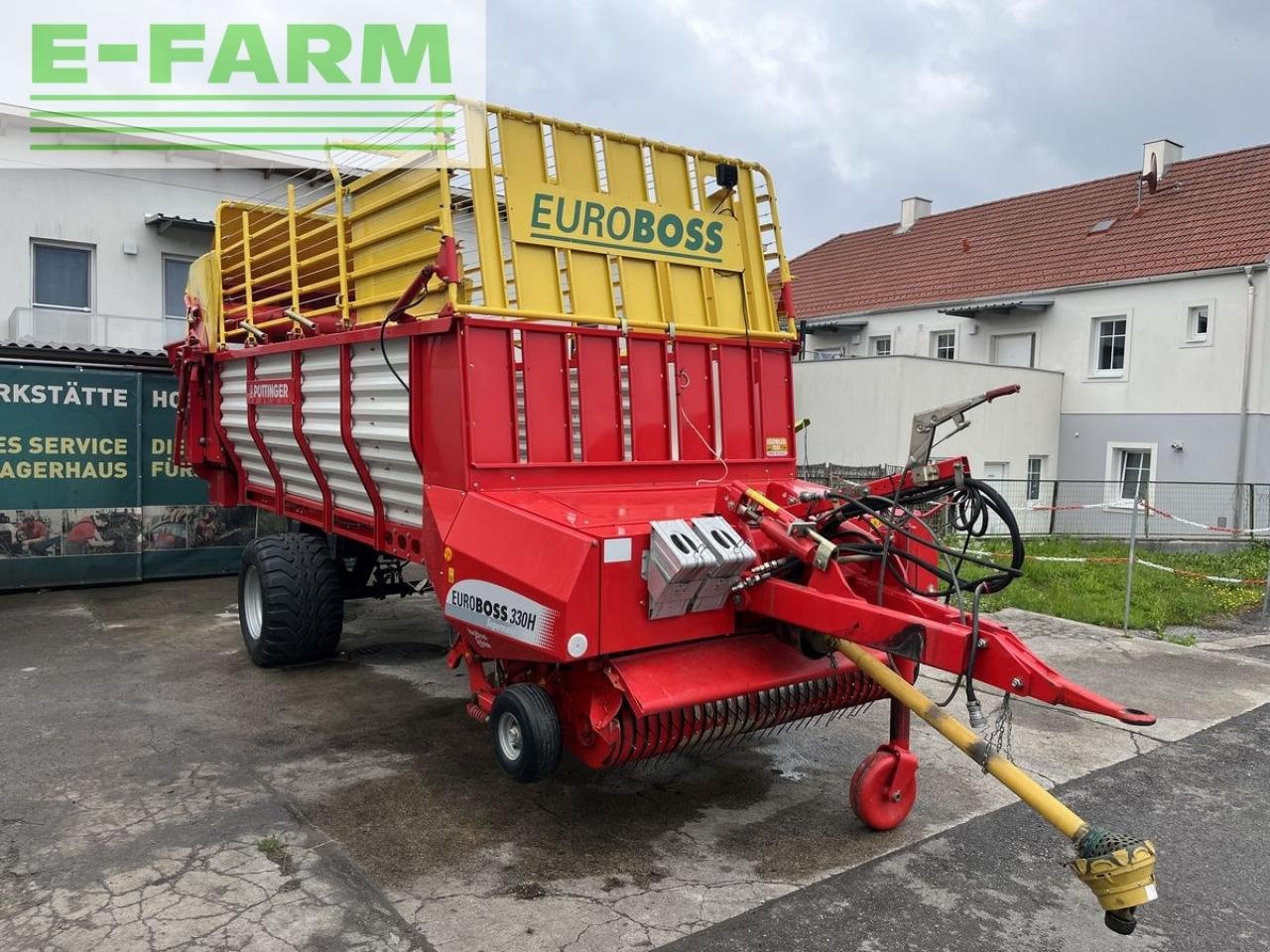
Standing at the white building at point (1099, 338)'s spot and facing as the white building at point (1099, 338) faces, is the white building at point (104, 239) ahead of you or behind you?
ahead

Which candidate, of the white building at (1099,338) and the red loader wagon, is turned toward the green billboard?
the white building

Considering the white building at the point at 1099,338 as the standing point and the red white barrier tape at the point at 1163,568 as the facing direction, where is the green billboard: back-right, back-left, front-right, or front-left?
front-right

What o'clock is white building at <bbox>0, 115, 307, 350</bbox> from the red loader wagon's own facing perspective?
The white building is roughly at 6 o'clock from the red loader wagon.

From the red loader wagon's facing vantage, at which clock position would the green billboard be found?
The green billboard is roughly at 6 o'clock from the red loader wagon.

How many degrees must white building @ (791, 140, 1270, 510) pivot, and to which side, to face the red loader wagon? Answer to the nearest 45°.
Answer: approximately 45° to its left

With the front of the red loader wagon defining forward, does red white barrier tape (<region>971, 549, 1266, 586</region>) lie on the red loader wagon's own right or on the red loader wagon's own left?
on the red loader wagon's own left

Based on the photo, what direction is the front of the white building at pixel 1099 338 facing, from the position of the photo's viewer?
facing the viewer and to the left of the viewer

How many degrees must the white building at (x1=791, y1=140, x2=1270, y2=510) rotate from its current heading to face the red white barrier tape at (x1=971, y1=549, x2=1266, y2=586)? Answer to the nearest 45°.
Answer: approximately 45° to its left

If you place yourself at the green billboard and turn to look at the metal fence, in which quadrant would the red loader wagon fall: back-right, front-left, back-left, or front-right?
front-right

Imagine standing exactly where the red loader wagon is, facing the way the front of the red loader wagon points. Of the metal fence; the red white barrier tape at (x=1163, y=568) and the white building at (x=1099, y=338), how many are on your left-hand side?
3

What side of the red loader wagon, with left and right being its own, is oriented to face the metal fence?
left

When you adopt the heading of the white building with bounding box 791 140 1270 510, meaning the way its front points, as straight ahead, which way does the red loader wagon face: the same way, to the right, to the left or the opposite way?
to the left

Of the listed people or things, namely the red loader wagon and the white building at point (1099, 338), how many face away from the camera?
0

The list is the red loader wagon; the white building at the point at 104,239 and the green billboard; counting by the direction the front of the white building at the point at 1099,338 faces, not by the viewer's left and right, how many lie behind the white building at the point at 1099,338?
0
